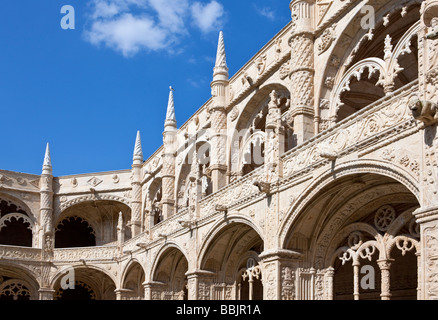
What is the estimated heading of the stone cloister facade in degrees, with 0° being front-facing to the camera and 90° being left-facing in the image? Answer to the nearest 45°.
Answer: approximately 45°
